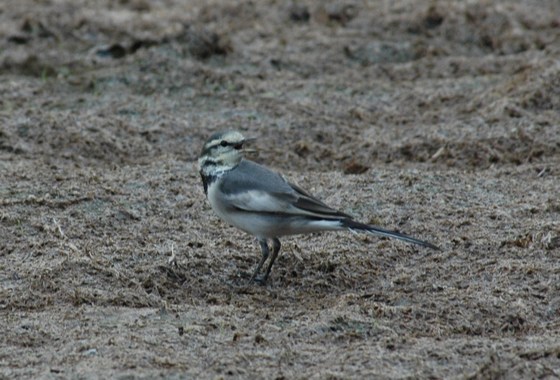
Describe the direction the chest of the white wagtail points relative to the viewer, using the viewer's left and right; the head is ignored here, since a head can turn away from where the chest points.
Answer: facing to the left of the viewer
